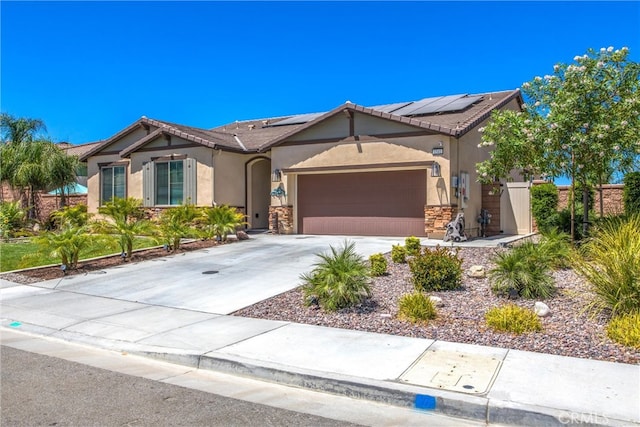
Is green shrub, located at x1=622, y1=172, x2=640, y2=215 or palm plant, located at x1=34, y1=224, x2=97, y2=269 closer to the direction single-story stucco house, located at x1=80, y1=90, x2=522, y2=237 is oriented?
the palm plant

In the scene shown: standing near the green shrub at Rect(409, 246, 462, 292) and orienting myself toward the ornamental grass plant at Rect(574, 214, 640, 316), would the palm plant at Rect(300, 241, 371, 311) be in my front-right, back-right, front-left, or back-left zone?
back-right

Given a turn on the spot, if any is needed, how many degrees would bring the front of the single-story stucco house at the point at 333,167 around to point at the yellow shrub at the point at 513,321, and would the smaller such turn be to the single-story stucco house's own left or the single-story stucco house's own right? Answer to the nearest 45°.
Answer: approximately 45° to the single-story stucco house's own left

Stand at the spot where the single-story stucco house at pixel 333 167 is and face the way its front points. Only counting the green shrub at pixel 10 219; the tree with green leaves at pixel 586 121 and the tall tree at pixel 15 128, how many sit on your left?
1

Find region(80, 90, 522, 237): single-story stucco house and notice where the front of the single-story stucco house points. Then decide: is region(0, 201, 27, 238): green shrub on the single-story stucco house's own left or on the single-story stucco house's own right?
on the single-story stucco house's own right

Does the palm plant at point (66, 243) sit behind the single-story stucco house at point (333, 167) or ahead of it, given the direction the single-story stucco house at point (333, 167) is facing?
ahead

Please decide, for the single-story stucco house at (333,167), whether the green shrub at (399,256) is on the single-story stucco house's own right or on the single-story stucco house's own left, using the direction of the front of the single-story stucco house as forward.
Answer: on the single-story stucco house's own left

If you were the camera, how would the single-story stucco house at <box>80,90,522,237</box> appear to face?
facing the viewer and to the left of the viewer

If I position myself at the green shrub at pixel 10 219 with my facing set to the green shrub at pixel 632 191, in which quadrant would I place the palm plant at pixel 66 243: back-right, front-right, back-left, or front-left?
front-right

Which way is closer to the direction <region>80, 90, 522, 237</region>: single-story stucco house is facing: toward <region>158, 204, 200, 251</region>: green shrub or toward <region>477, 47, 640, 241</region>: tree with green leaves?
the green shrub

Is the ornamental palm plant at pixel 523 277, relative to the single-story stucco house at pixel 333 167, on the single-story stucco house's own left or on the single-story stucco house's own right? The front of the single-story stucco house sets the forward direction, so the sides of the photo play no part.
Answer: on the single-story stucco house's own left

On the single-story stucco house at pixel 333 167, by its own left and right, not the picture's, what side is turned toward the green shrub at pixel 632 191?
left

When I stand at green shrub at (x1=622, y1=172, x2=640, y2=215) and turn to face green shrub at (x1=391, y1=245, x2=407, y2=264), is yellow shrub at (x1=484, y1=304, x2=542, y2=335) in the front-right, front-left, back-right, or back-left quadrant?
front-left

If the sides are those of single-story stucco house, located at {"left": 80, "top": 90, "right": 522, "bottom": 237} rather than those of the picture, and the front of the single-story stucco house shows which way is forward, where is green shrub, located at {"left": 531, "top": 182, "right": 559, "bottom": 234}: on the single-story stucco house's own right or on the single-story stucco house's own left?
on the single-story stucco house's own left

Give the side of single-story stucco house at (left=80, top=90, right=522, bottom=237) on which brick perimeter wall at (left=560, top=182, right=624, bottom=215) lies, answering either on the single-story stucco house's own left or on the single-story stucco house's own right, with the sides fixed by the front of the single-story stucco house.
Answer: on the single-story stucco house's own left
